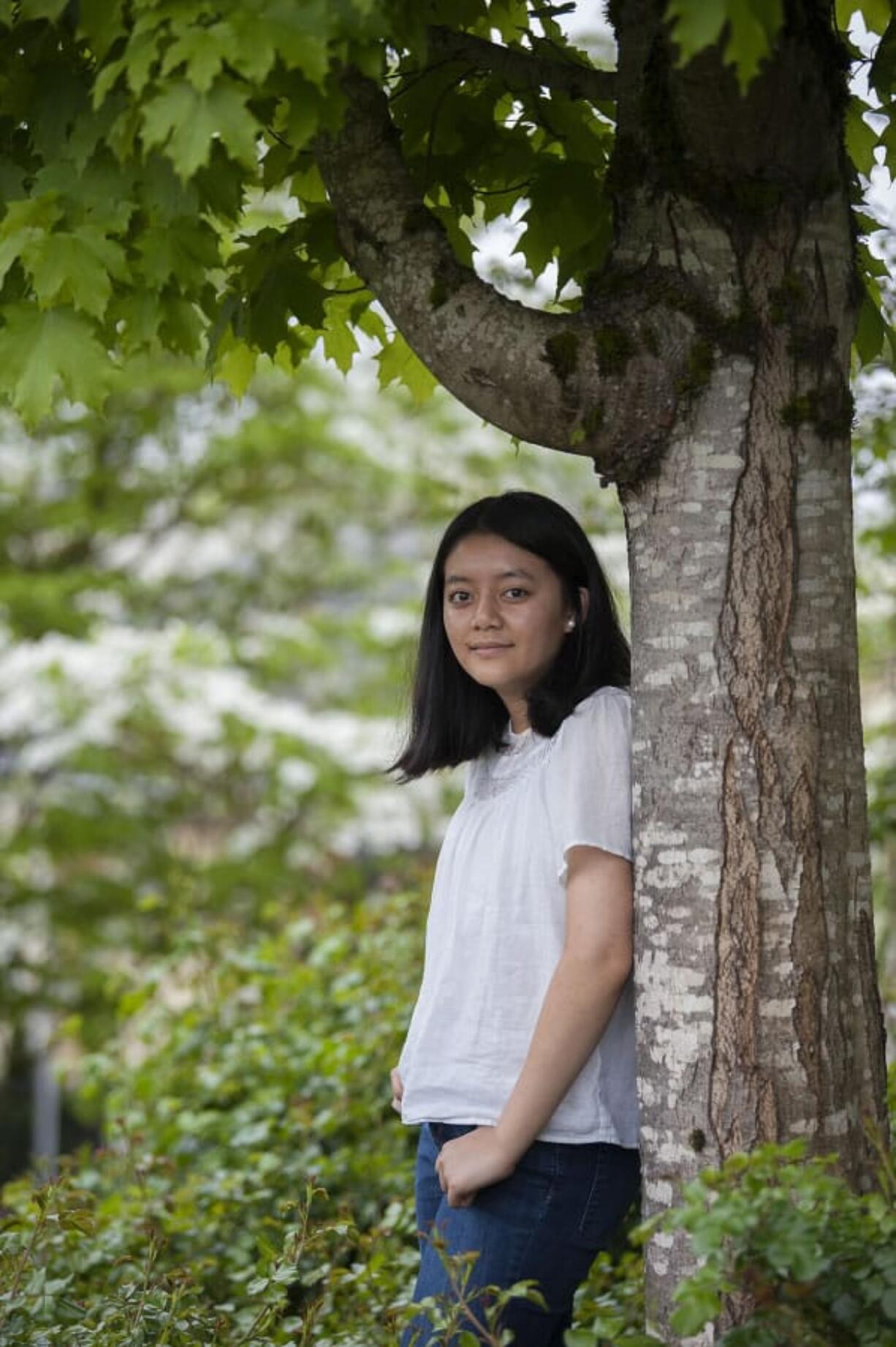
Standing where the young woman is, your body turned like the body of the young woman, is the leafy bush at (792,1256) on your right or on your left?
on your left

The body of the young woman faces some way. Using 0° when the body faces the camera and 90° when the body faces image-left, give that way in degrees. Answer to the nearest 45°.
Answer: approximately 45°
